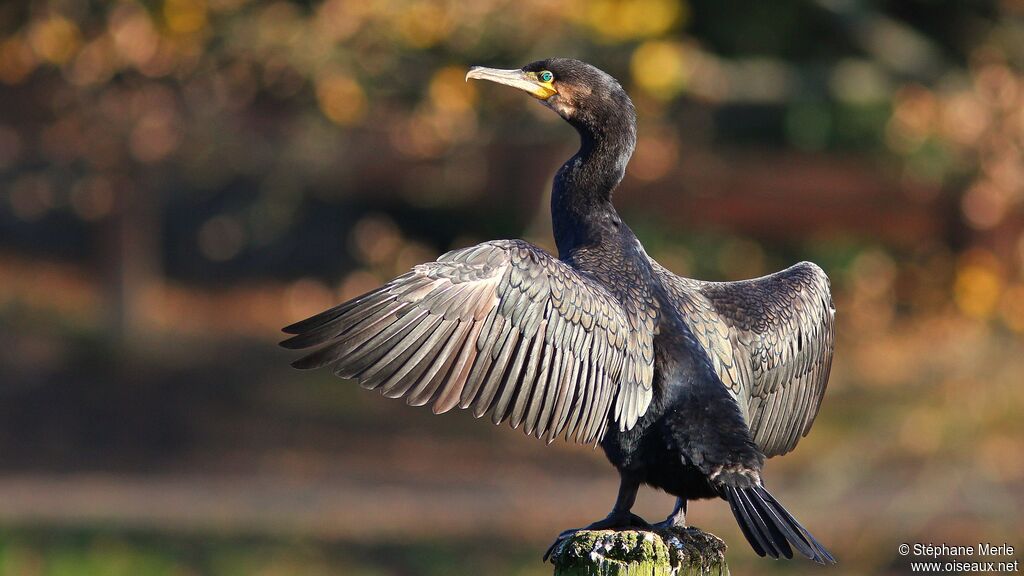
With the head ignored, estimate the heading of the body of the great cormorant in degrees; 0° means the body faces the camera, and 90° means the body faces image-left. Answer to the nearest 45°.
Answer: approximately 135°
